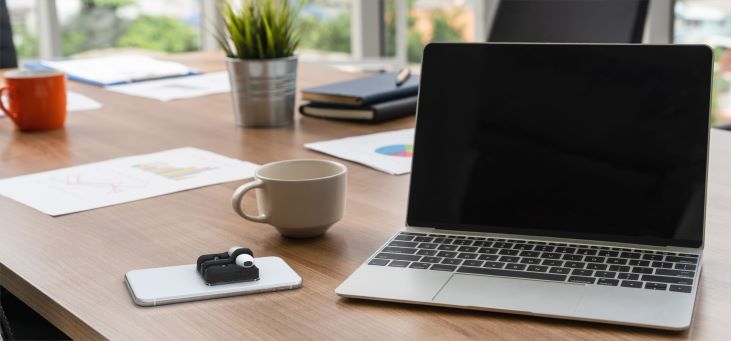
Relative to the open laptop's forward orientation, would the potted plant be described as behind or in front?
behind

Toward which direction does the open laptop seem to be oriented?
toward the camera

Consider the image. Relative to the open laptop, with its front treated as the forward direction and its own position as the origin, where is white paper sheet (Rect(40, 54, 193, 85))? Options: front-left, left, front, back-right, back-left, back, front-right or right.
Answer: back-right

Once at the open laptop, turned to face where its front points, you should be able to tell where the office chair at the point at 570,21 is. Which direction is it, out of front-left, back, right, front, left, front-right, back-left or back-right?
back

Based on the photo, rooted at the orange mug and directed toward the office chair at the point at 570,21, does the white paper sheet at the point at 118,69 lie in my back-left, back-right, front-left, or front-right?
front-left

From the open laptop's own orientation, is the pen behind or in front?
behind

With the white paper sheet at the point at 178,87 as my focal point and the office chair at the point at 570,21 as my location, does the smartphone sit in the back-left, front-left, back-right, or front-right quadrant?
front-left

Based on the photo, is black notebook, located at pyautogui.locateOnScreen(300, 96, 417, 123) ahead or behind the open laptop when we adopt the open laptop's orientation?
behind
